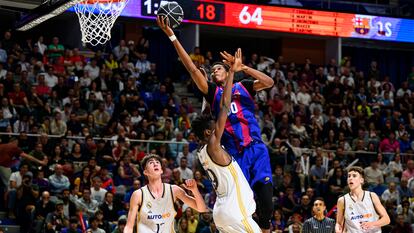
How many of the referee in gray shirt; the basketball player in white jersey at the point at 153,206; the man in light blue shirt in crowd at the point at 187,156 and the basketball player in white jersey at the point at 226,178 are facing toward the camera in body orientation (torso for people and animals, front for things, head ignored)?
3

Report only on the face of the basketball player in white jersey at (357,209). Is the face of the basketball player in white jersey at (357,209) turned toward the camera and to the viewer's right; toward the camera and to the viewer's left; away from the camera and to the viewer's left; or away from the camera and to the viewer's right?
toward the camera and to the viewer's left

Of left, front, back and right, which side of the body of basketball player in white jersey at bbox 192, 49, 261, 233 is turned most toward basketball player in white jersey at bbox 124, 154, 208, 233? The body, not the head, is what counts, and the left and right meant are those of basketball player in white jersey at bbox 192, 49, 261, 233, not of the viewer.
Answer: left

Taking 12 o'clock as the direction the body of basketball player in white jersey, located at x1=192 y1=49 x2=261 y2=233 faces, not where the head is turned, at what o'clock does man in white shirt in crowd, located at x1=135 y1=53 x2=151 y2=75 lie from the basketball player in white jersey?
The man in white shirt in crowd is roughly at 10 o'clock from the basketball player in white jersey.

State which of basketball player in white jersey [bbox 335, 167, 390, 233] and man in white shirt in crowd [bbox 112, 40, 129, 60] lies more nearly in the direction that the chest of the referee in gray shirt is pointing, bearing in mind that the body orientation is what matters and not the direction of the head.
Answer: the basketball player in white jersey

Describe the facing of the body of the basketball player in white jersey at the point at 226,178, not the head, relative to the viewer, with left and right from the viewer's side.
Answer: facing away from the viewer and to the right of the viewer

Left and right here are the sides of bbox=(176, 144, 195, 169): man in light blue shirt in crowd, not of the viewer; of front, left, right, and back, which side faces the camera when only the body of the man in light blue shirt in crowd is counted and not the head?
front

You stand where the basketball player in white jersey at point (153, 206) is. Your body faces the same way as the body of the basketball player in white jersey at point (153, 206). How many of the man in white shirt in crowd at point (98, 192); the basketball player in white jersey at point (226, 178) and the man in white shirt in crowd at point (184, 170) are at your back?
2

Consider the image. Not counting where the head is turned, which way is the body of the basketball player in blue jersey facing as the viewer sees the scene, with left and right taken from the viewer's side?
facing the viewer and to the left of the viewer

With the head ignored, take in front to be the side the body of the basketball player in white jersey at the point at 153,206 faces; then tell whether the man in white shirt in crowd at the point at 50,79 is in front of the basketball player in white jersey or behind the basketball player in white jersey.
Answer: behind
